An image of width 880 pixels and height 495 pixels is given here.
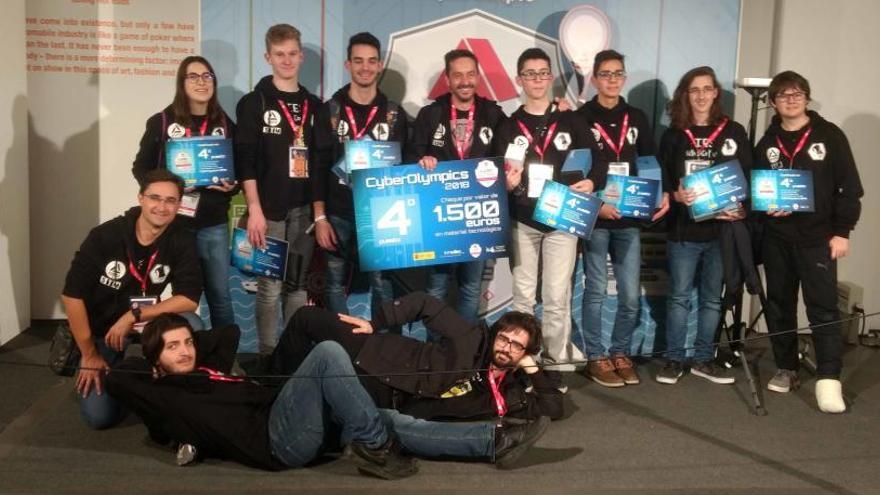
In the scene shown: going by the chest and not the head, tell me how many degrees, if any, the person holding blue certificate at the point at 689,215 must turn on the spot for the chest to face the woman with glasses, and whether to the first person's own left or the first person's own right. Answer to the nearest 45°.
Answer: approximately 45° to the first person's own right

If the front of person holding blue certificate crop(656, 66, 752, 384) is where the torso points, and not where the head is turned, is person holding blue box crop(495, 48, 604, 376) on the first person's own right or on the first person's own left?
on the first person's own right

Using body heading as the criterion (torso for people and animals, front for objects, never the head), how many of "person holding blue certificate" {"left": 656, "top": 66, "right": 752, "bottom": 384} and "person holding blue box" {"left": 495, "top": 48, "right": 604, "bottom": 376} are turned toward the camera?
2

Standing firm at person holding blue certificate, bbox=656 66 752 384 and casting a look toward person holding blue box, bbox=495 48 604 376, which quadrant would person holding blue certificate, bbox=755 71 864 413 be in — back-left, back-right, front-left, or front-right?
back-left

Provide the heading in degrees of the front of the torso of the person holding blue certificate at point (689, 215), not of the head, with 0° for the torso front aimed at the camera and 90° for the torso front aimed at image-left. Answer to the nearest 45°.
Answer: approximately 0°

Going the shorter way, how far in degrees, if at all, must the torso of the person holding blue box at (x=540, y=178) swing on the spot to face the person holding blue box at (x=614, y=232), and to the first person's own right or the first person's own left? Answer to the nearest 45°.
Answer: approximately 135° to the first person's own left

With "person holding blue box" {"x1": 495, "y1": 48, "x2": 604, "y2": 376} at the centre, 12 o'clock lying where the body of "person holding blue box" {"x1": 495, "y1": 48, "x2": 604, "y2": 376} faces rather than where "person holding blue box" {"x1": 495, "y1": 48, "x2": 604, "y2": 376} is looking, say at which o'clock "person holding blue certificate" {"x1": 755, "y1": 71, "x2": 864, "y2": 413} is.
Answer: "person holding blue certificate" {"x1": 755, "y1": 71, "x2": 864, "y2": 413} is roughly at 9 o'clock from "person holding blue box" {"x1": 495, "y1": 48, "x2": 604, "y2": 376}.

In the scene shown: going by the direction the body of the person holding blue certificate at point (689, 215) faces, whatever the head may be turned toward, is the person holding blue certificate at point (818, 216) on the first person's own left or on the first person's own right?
on the first person's own left

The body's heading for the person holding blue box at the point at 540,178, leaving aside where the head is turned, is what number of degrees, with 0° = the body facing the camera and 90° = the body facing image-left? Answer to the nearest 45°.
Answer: approximately 0°
